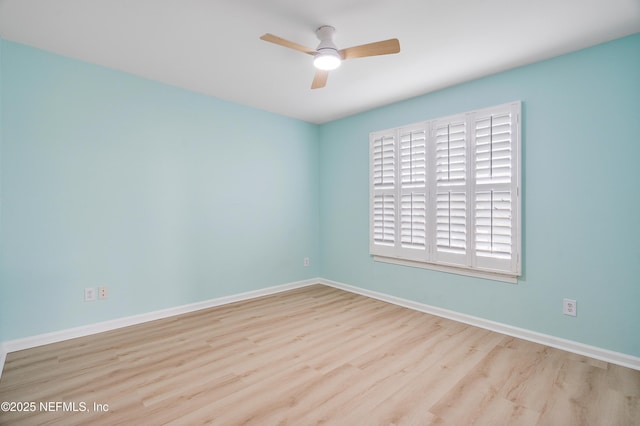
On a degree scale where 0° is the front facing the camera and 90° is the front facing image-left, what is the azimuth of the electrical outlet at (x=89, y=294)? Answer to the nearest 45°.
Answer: approximately 0°

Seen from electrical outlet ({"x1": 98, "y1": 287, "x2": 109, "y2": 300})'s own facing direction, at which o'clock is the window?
The window is roughly at 10 o'clock from the electrical outlet.

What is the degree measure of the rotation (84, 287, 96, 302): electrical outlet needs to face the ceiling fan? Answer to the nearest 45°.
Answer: approximately 45° to its left
